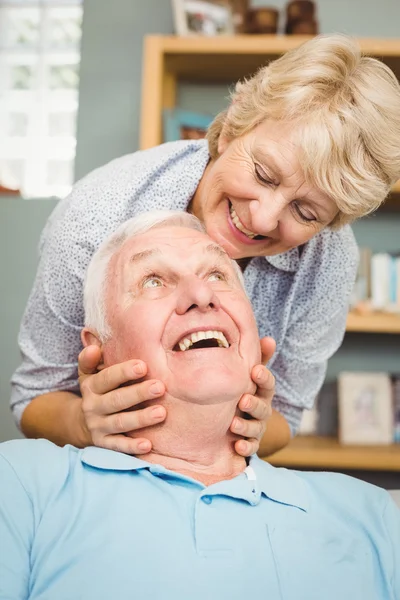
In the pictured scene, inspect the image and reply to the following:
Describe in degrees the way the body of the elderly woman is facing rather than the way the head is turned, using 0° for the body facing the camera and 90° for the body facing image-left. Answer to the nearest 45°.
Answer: approximately 0°

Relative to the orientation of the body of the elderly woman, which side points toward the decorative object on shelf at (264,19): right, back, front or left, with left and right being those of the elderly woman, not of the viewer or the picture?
back

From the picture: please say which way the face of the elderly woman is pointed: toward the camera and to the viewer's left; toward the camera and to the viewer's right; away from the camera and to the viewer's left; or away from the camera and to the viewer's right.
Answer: toward the camera and to the viewer's left

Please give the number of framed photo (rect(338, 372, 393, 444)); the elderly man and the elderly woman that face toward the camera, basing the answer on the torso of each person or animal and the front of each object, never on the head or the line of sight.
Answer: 3

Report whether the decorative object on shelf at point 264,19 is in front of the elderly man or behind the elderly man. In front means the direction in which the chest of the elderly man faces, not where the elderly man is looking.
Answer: behind

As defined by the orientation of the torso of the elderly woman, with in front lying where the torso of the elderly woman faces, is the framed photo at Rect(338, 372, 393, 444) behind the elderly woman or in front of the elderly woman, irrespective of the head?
behind

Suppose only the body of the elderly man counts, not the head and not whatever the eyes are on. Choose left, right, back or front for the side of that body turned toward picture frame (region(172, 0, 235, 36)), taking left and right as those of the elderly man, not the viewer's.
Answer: back

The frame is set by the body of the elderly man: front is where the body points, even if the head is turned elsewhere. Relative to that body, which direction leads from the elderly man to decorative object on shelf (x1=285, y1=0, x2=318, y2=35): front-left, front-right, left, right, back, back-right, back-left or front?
back
